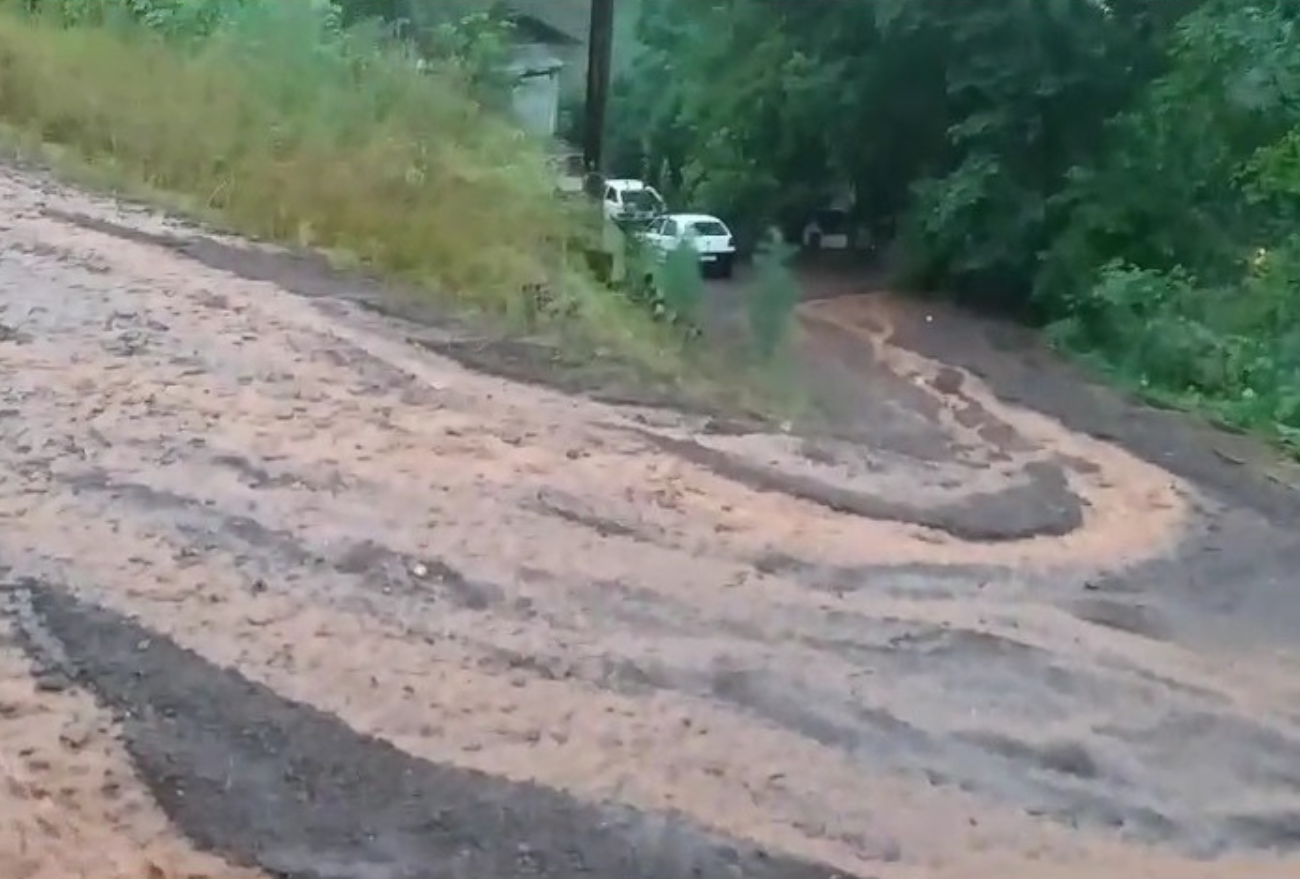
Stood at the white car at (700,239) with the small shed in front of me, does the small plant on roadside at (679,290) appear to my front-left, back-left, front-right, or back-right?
back-left

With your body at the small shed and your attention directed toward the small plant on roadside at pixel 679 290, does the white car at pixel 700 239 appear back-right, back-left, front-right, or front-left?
front-left

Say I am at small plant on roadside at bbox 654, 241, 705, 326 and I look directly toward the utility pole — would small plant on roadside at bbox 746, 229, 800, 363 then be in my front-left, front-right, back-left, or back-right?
back-right

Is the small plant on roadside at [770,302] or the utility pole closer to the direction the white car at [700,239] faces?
the utility pole

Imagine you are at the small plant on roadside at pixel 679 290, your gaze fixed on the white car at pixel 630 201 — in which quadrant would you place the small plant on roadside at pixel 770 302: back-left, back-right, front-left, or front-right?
back-right

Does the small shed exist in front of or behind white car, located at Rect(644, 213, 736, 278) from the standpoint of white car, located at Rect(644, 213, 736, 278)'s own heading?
in front

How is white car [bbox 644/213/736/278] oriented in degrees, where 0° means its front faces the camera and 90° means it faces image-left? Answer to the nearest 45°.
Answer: approximately 135°

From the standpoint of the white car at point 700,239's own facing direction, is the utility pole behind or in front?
in front

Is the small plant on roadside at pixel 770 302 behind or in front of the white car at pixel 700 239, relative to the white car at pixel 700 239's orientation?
behind

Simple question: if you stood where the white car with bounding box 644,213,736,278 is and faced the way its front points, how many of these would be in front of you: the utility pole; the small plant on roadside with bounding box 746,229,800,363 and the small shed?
2

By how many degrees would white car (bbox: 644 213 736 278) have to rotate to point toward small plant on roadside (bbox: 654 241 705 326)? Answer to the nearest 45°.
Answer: approximately 135° to its left
